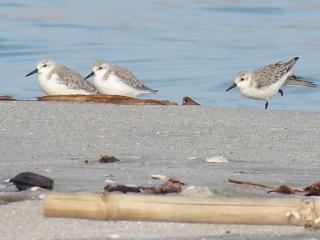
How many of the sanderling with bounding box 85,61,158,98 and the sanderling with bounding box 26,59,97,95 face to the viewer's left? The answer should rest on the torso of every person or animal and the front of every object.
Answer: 2

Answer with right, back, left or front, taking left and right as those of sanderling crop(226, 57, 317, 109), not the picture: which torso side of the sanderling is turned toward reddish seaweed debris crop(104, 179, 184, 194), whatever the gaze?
left

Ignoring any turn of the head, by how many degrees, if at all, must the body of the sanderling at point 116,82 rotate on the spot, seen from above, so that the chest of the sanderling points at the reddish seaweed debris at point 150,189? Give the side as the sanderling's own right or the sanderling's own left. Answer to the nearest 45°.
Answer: approximately 90° to the sanderling's own left

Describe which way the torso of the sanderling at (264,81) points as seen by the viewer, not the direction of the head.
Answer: to the viewer's left

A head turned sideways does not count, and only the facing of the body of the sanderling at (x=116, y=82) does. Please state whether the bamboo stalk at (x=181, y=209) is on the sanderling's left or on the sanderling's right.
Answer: on the sanderling's left

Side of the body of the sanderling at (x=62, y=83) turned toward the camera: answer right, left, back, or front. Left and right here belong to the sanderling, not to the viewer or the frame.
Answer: left

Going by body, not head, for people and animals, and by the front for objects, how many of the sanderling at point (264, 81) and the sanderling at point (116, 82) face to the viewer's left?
2

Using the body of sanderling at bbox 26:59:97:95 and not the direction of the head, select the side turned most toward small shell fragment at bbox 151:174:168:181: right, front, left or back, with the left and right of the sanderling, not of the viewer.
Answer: left

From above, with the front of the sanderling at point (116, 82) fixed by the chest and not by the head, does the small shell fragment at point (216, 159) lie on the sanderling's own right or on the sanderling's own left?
on the sanderling's own left

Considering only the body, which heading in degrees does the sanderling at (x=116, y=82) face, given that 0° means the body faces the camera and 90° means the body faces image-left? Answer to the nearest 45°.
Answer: approximately 90°

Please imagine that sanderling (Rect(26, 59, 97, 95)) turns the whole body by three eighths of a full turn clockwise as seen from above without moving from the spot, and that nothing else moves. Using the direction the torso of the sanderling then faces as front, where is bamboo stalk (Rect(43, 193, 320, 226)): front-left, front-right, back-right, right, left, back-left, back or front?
back-right
